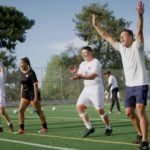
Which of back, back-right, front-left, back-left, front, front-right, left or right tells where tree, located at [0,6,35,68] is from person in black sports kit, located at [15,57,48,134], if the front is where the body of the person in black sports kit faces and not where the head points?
back-right

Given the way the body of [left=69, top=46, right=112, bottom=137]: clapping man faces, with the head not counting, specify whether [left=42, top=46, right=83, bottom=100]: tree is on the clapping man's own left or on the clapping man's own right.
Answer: on the clapping man's own right

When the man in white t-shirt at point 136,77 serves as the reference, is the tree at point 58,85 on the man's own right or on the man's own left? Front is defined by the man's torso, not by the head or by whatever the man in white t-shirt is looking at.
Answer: on the man's own right

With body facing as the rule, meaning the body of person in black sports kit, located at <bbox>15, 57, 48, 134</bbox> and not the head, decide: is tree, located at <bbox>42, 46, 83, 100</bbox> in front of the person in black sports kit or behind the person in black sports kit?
behind

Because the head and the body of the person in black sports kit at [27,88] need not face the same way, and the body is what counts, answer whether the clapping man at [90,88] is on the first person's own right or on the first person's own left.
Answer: on the first person's own left

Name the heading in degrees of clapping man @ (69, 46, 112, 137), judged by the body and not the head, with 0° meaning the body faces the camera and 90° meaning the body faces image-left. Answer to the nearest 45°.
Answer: approximately 45°

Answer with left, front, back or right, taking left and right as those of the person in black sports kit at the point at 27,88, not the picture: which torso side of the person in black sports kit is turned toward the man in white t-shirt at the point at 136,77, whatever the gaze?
left

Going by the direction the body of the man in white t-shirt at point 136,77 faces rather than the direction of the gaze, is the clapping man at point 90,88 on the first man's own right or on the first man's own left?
on the first man's own right

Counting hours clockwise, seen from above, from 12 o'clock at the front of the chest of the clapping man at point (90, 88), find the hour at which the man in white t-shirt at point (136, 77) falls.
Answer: The man in white t-shirt is roughly at 10 o'clock from the clapping man.

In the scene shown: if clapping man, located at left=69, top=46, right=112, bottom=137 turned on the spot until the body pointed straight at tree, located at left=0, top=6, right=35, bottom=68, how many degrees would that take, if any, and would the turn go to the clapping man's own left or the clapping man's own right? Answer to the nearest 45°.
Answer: approximately 135° to the clapping man's own right
